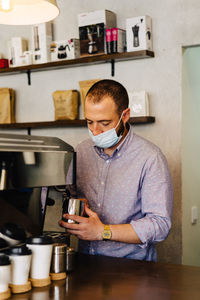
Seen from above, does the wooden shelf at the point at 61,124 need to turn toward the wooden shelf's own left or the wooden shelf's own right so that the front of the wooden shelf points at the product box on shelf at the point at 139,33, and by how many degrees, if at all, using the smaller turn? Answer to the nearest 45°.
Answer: approximately 45° to the wooden shelf's own left

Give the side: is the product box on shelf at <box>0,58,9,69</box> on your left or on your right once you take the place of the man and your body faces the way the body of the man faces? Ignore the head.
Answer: on your right

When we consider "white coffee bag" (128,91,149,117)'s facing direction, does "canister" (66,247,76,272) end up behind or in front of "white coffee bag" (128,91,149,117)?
in front

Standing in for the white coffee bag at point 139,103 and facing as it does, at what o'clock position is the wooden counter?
The wooden counter is roughly at 12 o'clock from the white coffee bag.

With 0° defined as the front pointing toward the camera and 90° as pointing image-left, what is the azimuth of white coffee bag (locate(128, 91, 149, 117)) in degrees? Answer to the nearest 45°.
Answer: approximately 0°

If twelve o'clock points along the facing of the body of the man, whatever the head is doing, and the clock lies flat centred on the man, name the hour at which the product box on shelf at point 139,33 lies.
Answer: The product box on shelf is roughly at 5 o'clock from the man.

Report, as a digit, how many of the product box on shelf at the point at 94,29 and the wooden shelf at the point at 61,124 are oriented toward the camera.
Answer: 2

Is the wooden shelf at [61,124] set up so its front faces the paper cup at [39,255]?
yes

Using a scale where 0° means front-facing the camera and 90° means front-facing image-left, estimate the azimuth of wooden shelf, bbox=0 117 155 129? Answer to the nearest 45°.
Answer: approximately 0°

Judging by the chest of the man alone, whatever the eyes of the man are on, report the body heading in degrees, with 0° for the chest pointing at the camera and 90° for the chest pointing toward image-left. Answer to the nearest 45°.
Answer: approximately 45°

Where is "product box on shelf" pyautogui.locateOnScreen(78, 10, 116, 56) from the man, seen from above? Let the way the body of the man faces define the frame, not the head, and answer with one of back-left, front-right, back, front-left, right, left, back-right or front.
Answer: back-right
